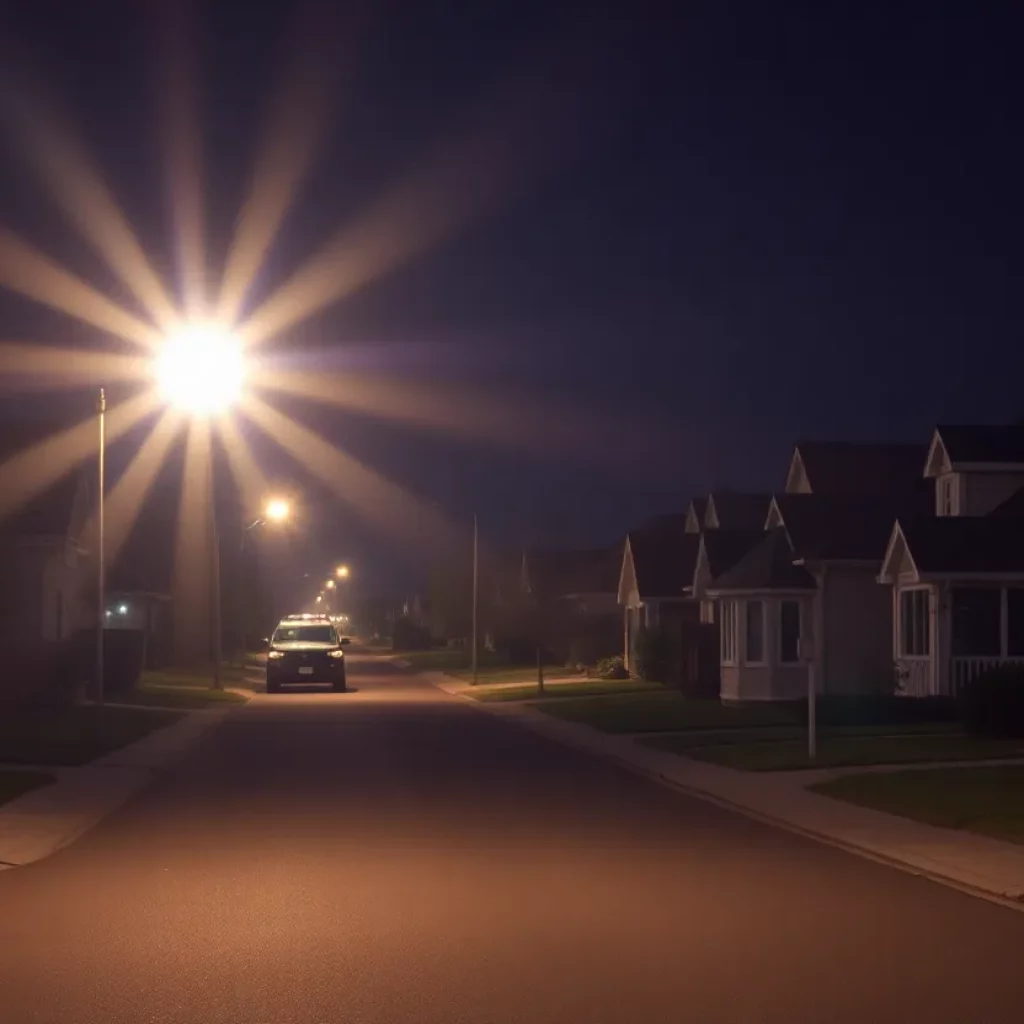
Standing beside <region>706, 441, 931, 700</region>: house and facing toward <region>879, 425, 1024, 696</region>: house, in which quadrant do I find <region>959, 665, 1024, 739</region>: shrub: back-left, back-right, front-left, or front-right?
front-right

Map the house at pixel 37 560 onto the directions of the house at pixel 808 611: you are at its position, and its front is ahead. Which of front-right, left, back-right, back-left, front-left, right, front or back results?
front

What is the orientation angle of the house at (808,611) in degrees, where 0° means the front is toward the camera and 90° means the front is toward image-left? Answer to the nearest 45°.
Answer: approximately 90°

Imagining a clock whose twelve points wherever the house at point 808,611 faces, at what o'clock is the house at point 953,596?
the house at point 953,596 is roughly at 8 o'clock from the house at point 808,611.

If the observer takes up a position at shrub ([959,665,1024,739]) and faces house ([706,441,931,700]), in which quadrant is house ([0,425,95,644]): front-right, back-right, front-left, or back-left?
front-left

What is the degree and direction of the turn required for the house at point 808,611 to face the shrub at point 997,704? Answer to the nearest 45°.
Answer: approximately 90° to its left

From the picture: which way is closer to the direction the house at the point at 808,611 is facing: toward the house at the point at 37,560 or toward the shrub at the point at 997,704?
the house
